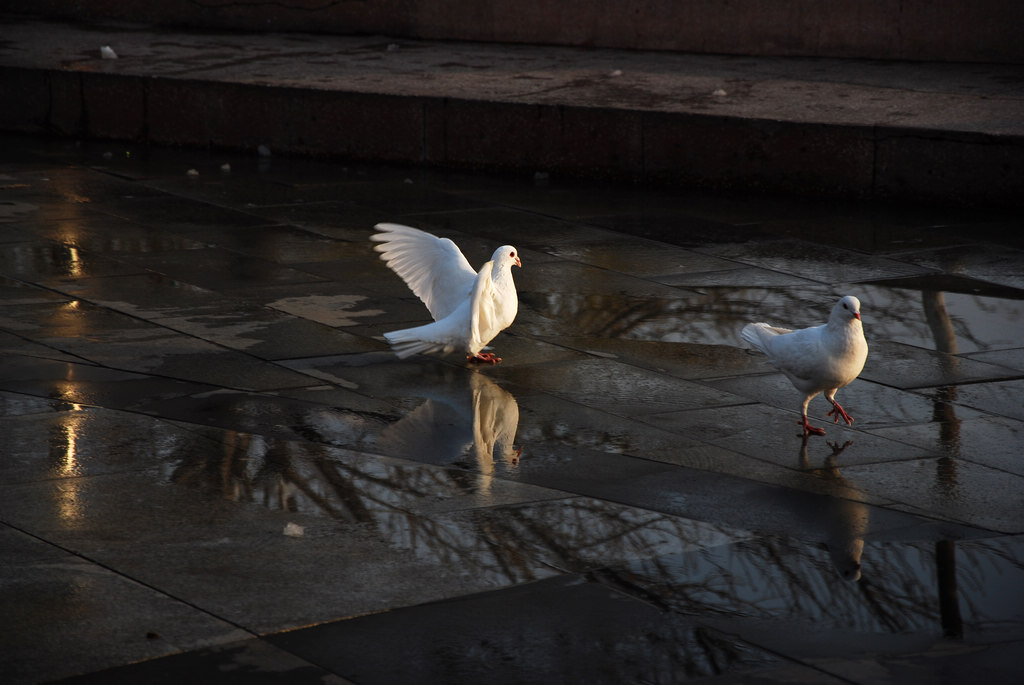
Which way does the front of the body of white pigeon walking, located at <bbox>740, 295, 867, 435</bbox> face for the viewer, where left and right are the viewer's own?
facing the viewer and to the right of the viewer

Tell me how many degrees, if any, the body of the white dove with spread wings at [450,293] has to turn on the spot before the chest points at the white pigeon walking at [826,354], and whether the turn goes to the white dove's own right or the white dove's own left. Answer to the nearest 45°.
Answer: approximately 45° to the white dove's own right

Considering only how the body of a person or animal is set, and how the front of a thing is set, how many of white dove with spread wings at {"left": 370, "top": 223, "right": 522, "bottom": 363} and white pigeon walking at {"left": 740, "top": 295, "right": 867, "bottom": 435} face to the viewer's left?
0

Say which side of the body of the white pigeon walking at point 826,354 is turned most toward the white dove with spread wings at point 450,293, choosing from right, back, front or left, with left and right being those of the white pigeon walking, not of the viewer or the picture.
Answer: back

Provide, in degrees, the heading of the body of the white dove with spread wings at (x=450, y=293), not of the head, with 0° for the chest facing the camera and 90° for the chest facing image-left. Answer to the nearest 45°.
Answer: approximately 270°
